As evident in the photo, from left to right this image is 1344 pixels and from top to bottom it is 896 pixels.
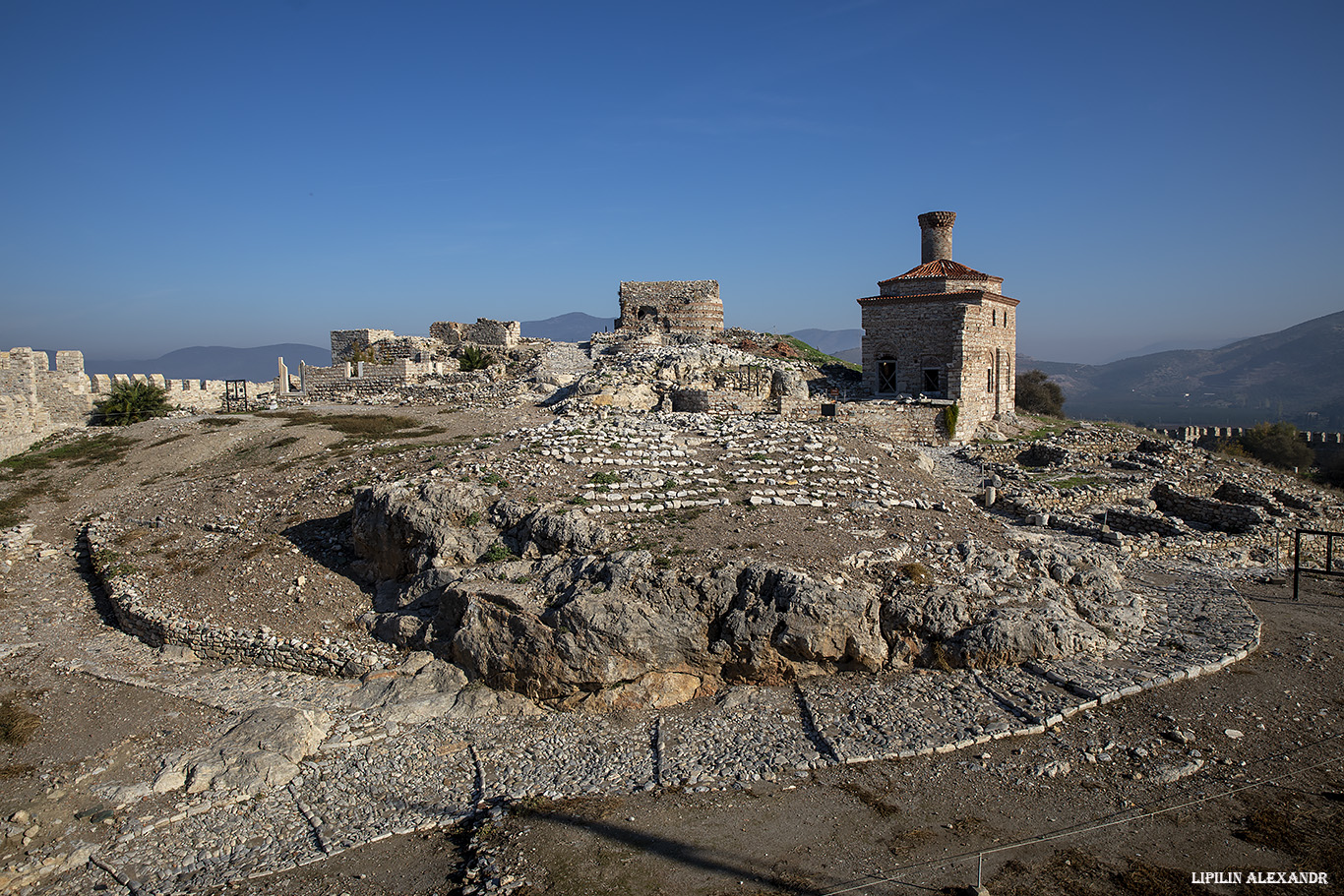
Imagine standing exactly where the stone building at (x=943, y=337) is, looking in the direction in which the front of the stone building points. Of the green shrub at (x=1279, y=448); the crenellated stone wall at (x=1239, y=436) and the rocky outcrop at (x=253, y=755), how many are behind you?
2

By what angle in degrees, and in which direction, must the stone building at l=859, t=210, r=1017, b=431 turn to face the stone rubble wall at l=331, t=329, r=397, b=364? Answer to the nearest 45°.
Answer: approximately 45° to its right

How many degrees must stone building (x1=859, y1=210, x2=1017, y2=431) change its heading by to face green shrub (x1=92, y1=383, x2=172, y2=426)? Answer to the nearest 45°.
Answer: approximately 45° to its right

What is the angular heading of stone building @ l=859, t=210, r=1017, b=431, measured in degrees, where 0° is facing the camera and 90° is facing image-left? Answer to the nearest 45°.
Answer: approximately 45°

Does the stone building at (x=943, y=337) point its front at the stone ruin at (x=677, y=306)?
no

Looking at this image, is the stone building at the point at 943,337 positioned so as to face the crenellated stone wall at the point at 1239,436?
no

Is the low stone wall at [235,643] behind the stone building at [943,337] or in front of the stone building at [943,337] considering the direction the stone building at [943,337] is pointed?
in front

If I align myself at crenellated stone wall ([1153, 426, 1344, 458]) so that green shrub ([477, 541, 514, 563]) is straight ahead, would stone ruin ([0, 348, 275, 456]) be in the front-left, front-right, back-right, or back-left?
front-right

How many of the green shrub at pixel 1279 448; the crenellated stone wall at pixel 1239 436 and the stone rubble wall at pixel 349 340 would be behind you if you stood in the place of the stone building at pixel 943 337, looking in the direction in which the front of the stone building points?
2

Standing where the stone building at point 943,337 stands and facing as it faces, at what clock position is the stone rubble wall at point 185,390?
The stone rubble wall is roughly at 1 o'clock from the stone building.

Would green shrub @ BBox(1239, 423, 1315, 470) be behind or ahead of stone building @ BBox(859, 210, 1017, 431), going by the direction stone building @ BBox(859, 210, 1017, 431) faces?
behind

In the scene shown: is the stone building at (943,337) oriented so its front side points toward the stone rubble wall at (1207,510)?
no

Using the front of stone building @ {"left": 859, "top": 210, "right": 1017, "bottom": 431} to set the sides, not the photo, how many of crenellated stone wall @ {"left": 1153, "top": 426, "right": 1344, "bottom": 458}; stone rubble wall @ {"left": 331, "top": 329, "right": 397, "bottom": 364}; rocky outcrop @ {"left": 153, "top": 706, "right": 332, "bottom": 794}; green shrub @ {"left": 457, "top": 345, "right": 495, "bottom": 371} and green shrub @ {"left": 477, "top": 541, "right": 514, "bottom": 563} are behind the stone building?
1
